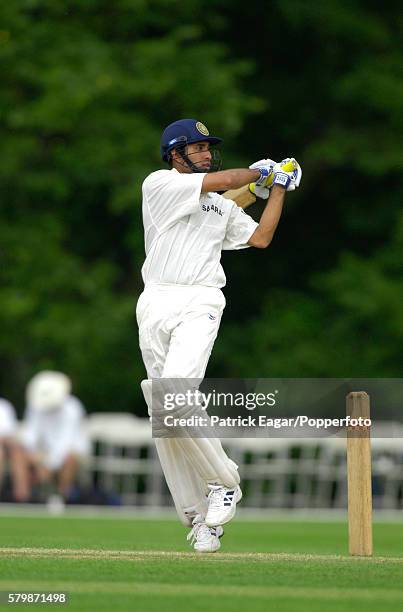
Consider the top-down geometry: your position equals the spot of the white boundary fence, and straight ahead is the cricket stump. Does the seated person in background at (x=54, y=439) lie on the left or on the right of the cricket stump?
right

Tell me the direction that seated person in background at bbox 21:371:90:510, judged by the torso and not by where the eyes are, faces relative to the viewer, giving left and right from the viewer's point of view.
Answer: facing the viewer

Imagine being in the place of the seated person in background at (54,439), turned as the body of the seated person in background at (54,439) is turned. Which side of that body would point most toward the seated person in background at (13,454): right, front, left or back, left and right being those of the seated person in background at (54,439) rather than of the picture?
right

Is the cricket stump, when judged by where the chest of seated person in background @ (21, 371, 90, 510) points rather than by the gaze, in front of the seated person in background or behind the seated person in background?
in front

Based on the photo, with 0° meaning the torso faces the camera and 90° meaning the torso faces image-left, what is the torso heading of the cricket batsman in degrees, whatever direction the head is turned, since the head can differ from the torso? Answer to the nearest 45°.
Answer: approximately 315°

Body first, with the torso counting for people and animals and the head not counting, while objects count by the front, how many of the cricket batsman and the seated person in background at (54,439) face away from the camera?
0

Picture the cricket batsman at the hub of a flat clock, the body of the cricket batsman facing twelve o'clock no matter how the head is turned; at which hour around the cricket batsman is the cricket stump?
The cricket stump is roughly at 10 o'clock from the cricket batsman.

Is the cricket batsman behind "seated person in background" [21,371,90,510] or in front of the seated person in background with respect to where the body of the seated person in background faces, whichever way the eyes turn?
in front
